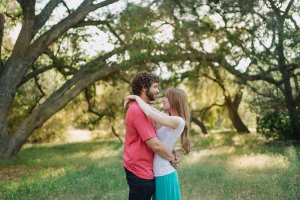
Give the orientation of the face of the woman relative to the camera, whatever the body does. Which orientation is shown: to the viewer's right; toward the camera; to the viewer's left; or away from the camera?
to the viewer's left

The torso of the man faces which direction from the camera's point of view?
to the viewer's right

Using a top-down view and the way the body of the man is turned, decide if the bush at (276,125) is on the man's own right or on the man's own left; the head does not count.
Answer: on the man's own left

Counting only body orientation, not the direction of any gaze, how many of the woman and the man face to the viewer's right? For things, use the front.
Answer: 1

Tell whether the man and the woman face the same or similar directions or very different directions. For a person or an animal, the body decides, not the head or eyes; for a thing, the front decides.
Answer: very different directions

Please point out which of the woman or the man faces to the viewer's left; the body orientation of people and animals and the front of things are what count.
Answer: the woman

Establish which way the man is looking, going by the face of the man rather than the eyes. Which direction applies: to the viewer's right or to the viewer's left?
to the viewer's right

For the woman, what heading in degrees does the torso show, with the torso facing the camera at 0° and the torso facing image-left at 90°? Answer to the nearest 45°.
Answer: approximately 90°

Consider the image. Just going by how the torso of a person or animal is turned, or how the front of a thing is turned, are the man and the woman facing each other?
yes
